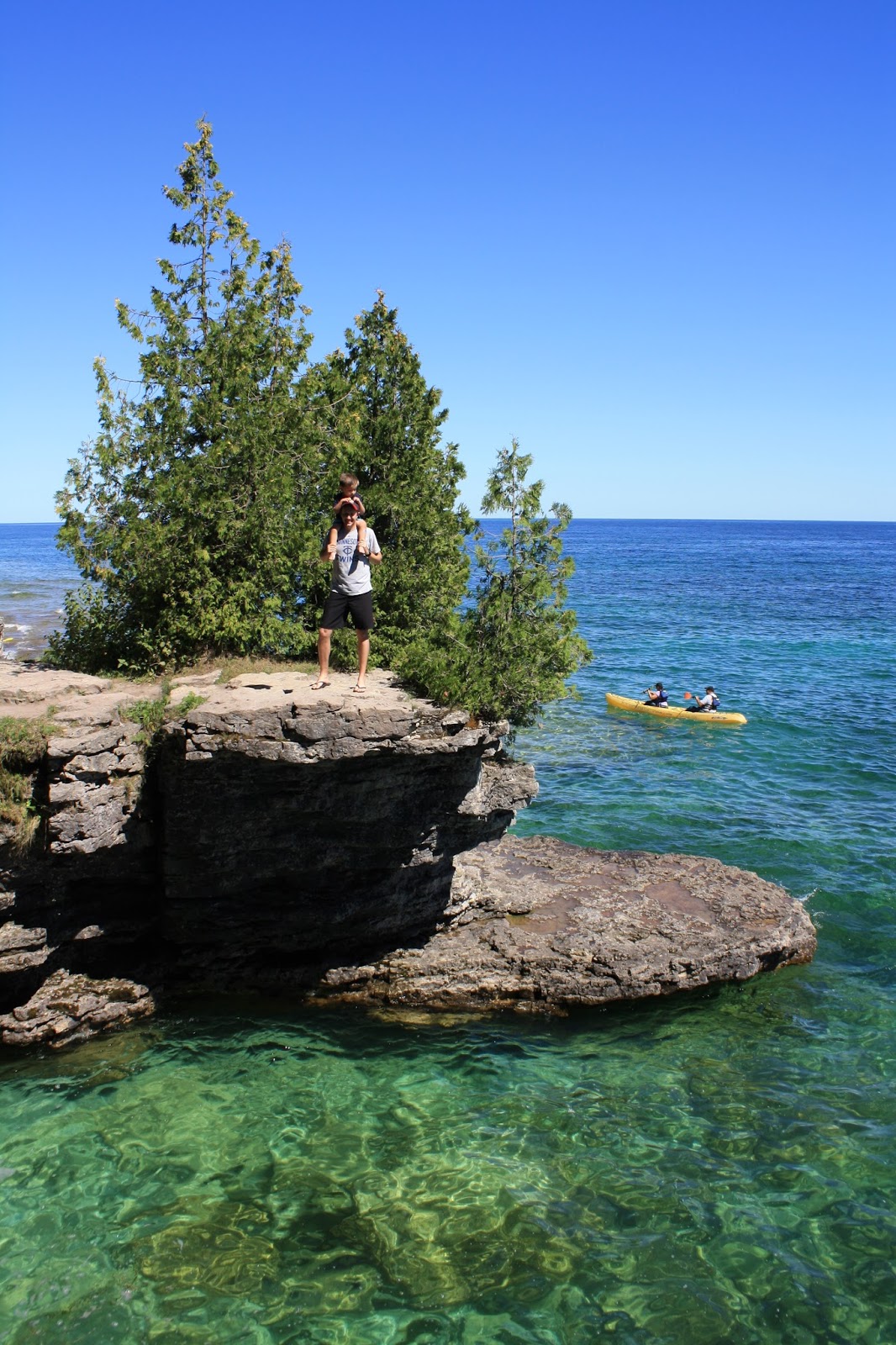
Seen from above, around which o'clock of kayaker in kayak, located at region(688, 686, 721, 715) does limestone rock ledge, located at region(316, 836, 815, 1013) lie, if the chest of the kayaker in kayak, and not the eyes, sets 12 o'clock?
The limestone rock ledge is roughly at 9 o'clock from the kayaker in kayak.

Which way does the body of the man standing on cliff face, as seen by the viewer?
toward the camera

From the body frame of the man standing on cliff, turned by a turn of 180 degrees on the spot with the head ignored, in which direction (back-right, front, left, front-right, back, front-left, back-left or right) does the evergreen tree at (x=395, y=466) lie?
front

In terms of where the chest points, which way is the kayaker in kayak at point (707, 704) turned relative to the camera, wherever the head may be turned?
to the viewer's left

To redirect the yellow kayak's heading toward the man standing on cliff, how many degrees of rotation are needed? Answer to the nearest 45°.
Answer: approximately 90° to its left

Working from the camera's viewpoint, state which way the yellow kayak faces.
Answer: facing to the left of the viewer

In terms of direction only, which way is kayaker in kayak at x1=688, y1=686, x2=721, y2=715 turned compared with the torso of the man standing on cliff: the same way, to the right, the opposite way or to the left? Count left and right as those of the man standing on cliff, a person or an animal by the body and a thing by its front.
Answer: to the right

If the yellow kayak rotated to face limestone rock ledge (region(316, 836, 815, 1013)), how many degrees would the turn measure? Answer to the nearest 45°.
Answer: approximately 90° to its left

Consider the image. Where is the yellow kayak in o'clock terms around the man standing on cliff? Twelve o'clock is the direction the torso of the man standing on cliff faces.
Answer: The yellow kayak is roughly at 7 o'clock from the man standing on cliff.

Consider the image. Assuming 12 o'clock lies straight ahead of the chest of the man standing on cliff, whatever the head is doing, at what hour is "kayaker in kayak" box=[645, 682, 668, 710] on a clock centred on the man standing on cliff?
The kayaker in kayak is roughly at 7 o'clock from the man standing on cliff.

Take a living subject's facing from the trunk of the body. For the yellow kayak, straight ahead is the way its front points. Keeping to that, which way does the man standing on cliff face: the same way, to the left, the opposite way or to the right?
to the left

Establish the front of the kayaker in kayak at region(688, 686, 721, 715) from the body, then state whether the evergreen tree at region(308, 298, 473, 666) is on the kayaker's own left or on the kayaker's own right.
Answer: on the kayaker's own left
